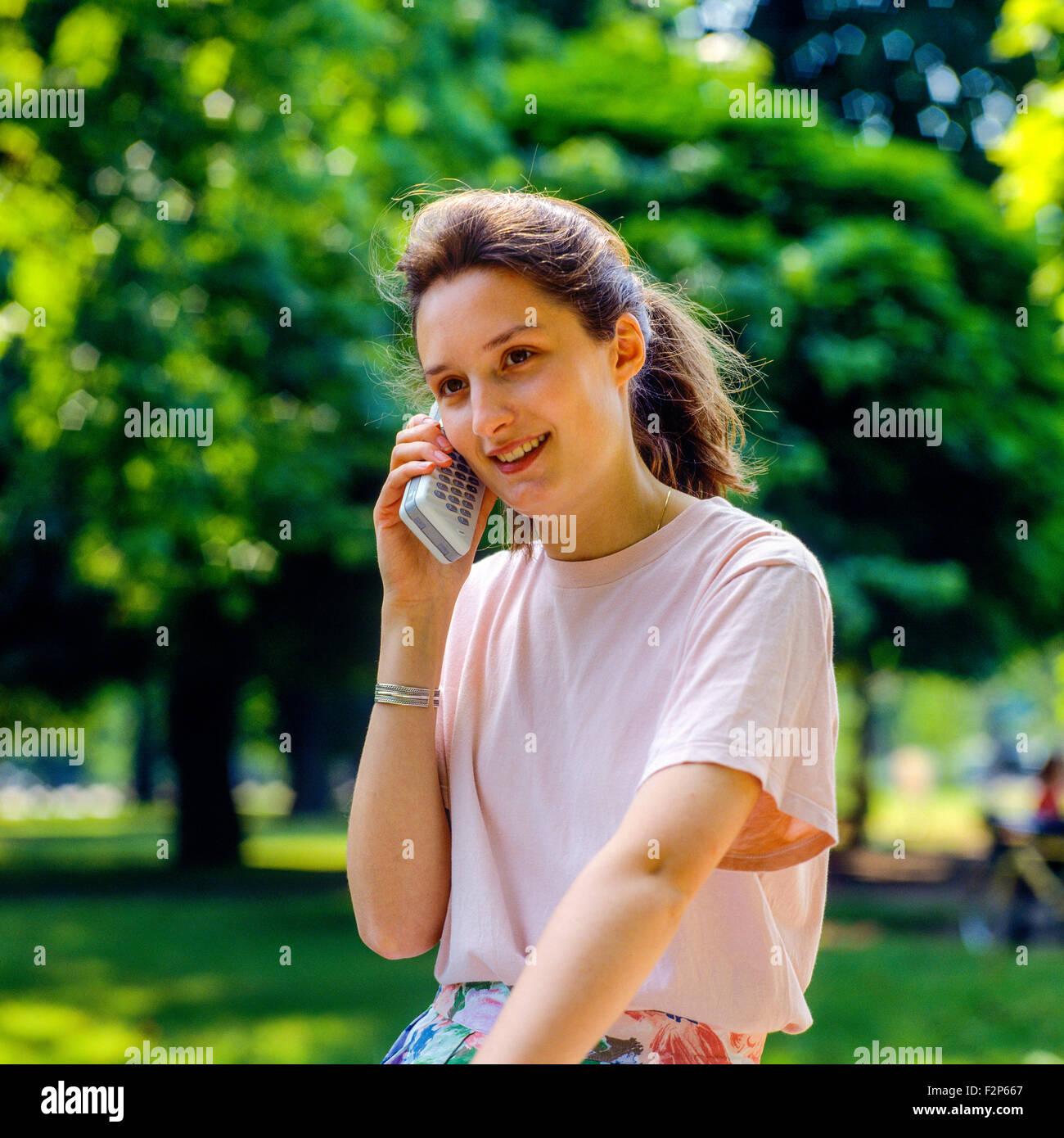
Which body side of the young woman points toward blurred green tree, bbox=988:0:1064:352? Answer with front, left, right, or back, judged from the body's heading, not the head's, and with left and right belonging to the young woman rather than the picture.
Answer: back

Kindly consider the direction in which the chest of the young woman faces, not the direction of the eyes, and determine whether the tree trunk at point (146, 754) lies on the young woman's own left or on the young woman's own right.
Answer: on the young woman's own right

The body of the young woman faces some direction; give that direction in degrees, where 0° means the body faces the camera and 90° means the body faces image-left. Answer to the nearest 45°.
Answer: approximately 45°

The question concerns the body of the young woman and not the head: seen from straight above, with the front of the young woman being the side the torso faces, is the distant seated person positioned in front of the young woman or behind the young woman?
behind
